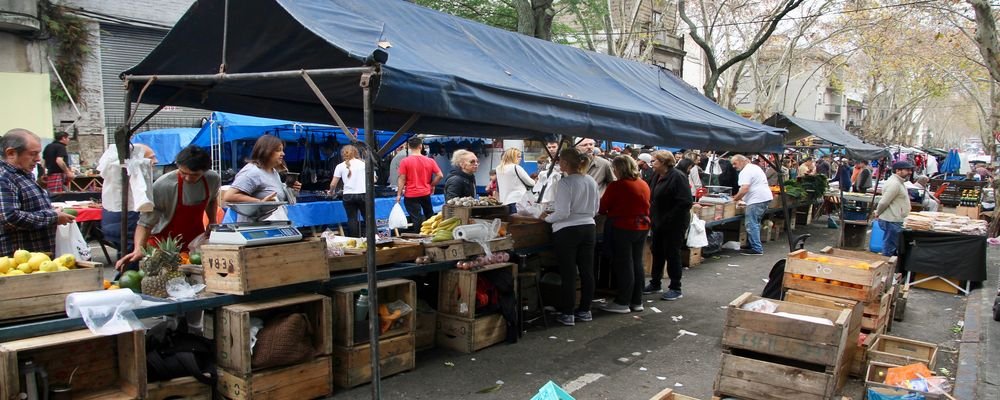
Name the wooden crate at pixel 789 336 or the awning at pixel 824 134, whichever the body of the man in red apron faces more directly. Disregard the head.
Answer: the wooden crate

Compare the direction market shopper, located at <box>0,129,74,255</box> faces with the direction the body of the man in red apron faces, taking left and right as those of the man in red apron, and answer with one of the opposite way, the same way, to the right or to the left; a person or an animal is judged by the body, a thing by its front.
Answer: to the left

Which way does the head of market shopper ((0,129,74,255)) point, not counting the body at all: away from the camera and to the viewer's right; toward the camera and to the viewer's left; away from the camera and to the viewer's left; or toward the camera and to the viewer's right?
toward the camera and to the viewer's right

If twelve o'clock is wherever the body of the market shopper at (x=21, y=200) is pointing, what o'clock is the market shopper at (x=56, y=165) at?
the market shopper at (x=56, y=165) is roughly at 9 o'clock from the market shopper at (x=21, y=200).

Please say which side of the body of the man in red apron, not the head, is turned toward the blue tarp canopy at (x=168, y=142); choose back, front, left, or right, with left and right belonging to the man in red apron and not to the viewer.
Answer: back

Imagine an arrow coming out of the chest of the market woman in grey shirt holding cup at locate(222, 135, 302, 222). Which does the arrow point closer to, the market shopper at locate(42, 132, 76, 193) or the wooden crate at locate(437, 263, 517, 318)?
the wooden crate

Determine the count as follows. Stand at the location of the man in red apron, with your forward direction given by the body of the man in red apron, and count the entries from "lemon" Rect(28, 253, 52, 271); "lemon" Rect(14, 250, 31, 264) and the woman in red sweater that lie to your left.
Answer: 1

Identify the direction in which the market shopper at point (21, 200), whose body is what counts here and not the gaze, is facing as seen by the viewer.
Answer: to the viewer's right

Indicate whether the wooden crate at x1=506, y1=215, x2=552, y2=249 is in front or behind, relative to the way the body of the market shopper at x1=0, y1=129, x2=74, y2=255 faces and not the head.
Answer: in front

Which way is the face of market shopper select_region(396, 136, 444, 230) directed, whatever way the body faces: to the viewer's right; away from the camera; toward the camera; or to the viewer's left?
away from the camera
